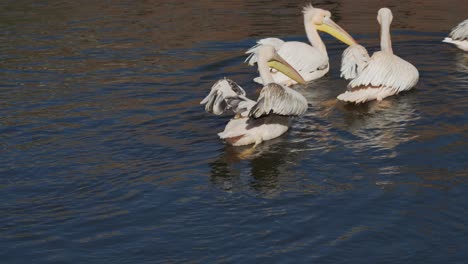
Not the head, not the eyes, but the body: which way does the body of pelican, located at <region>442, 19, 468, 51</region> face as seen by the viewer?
to the viewer's right

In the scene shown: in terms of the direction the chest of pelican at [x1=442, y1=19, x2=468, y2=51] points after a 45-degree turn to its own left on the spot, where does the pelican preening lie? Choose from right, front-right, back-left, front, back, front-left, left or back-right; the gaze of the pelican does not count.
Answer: back

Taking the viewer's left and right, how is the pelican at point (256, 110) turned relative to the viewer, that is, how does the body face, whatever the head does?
facing away from the viewer and to the right of the viewer

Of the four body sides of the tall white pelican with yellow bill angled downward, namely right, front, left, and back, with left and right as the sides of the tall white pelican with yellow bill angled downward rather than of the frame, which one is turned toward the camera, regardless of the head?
right

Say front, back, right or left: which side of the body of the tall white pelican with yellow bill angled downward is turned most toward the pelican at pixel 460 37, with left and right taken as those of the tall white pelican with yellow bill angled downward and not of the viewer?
front

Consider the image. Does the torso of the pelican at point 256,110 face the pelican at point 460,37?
yes
